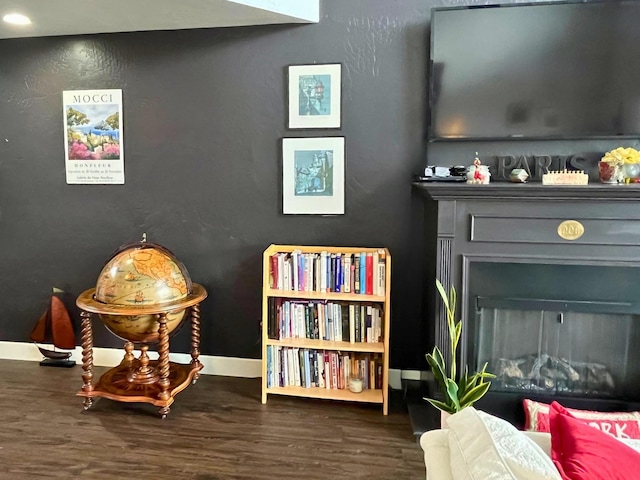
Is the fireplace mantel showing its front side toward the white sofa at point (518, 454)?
yes

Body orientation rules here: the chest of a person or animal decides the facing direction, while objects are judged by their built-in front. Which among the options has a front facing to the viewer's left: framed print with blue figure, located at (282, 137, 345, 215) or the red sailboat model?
the red sailboat model

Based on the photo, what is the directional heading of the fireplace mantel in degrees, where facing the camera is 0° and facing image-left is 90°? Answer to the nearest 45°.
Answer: approximately 0°

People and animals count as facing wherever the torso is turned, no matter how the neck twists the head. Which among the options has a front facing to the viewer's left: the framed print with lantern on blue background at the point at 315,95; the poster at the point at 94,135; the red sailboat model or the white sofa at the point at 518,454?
the red sailboat model

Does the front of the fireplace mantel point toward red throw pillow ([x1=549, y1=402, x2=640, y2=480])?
yes

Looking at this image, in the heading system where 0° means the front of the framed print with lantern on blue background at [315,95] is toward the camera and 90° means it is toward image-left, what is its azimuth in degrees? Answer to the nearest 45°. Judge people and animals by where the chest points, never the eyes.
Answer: approximately 0°

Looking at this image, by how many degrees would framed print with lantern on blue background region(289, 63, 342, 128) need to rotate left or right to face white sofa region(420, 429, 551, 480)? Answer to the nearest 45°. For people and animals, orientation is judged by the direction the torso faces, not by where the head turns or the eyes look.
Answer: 0° — it already faces it

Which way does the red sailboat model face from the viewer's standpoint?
to the viewer's left

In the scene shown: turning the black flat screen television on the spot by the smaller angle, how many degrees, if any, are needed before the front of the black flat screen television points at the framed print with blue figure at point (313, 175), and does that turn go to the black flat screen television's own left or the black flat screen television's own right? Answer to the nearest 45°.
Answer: approximately 90° to the black flat screen television's own right

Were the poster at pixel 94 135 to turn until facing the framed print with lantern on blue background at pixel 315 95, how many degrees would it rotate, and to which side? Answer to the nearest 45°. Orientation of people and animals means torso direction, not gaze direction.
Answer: approximately 45° to its left
